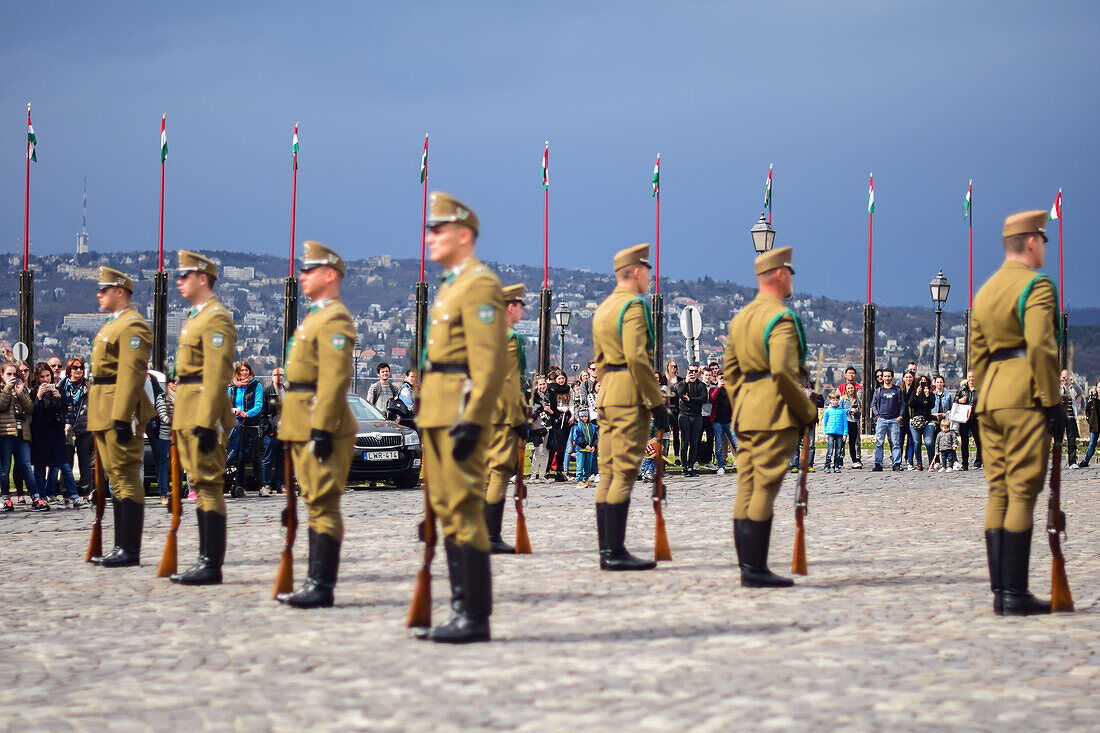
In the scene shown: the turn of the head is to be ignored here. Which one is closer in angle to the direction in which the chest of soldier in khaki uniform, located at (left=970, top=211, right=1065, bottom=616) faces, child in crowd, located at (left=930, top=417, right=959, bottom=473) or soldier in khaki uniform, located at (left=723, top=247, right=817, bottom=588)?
the child in crowd

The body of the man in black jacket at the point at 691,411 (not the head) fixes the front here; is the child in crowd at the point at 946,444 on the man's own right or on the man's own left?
on the man's own left

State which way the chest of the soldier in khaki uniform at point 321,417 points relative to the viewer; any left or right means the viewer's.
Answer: facing to the left of the viewer

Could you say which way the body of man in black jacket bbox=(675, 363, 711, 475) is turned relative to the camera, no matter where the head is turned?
toward the camera

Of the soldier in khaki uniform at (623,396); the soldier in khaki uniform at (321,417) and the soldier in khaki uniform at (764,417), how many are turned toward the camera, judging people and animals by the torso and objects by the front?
0

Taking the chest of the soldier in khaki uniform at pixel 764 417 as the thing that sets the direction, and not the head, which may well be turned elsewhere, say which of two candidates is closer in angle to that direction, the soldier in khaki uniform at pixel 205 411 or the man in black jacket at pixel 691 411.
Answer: the man in black jacket

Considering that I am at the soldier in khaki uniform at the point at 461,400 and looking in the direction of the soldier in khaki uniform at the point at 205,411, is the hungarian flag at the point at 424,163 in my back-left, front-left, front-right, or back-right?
front-right

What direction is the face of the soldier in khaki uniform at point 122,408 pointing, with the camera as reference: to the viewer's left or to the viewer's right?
to the viewer's left

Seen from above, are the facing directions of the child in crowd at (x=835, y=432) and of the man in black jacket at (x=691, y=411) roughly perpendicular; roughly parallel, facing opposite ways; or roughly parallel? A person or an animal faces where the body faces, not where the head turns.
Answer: roughly parallel

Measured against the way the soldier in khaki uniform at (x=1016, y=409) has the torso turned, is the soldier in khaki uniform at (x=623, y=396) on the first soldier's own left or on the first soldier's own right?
on the first soldier's own left

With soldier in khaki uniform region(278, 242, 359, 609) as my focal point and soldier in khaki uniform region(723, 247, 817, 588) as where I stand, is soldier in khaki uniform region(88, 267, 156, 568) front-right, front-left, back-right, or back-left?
front-right

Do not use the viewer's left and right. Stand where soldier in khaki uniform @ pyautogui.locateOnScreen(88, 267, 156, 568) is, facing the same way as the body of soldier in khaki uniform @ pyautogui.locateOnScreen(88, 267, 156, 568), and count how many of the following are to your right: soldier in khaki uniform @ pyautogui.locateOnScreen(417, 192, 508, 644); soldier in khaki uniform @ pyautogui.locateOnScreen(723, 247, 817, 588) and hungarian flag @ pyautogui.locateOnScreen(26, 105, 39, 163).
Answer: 1

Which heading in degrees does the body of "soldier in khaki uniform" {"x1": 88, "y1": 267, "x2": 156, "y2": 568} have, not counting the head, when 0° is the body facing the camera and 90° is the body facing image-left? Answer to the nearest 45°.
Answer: approximately 90°

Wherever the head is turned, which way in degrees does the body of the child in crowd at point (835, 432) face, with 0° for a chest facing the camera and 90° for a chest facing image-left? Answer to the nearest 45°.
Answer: approximately 0°

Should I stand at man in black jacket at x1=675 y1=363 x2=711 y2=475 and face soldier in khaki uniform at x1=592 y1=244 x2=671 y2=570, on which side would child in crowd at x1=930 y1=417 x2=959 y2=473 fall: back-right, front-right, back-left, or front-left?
back-left
